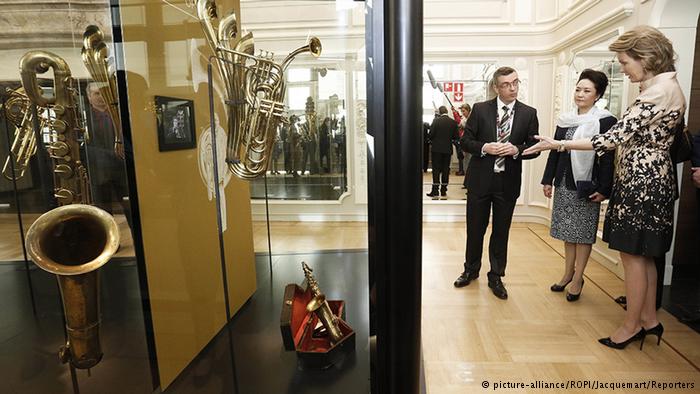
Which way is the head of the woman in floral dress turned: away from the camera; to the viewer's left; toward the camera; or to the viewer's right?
to the viewer's left

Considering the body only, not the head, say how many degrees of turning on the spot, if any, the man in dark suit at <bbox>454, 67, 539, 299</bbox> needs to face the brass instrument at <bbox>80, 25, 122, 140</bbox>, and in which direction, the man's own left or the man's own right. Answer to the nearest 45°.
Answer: approximately 45° to the man's own right

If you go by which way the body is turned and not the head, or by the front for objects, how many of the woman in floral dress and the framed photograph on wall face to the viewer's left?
1

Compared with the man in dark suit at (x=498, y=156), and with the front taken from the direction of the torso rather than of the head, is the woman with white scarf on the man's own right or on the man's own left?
on the man's own left

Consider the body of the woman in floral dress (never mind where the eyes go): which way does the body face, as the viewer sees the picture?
to the viewer's left

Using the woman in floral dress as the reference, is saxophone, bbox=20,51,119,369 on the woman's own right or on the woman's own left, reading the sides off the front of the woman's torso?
on the woman's own left

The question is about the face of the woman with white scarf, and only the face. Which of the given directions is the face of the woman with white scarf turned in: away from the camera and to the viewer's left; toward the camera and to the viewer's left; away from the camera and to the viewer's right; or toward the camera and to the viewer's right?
toward the camera and to the viewer's left

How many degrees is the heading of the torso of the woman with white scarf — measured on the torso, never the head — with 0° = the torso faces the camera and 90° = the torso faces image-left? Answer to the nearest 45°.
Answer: approximately 45°

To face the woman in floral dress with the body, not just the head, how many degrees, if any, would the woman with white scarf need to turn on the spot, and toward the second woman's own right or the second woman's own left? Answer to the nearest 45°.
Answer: approximately 90° to the second woman's own left

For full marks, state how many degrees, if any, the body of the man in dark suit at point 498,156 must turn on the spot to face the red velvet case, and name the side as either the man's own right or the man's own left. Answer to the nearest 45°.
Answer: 0° — they already face it

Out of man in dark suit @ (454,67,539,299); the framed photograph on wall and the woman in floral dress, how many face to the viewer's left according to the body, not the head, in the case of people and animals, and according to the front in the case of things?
1
